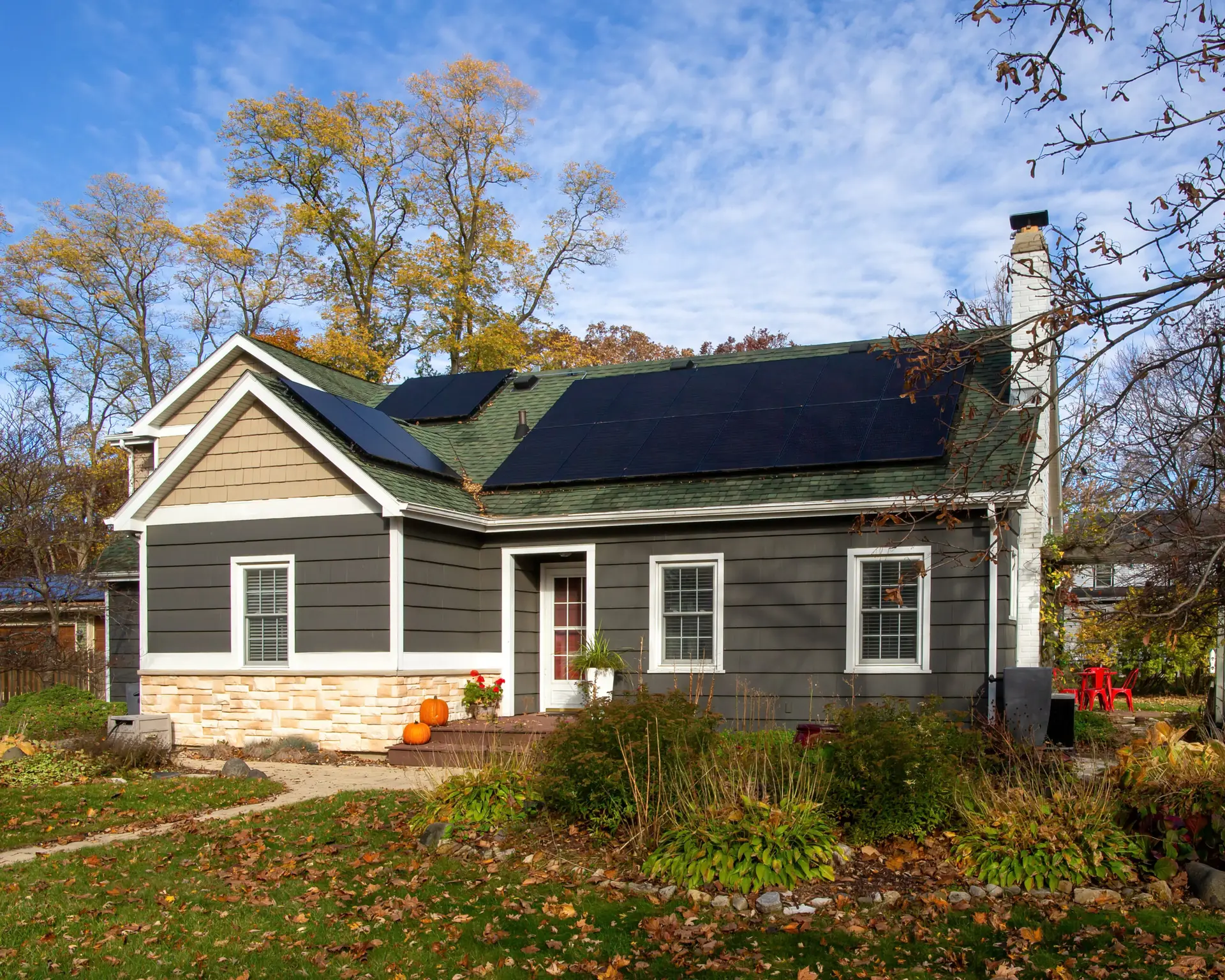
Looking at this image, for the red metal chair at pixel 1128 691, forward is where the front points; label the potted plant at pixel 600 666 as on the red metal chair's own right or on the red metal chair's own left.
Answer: on the red metal chair's own left

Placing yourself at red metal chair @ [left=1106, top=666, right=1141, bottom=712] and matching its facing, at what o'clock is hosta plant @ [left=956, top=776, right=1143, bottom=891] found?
The hosta plant is roughly at 9 o'clock from the red metal chair.

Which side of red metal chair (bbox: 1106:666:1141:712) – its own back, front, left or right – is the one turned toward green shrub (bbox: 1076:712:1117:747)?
left

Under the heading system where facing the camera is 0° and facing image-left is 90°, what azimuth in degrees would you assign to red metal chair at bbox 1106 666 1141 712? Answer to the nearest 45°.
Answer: approximately 90°

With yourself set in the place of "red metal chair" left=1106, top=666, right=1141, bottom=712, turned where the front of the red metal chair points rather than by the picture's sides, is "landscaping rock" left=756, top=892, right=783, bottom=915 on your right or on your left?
on your left

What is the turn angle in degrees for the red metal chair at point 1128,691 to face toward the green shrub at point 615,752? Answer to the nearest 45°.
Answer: approximately 90° to its left
